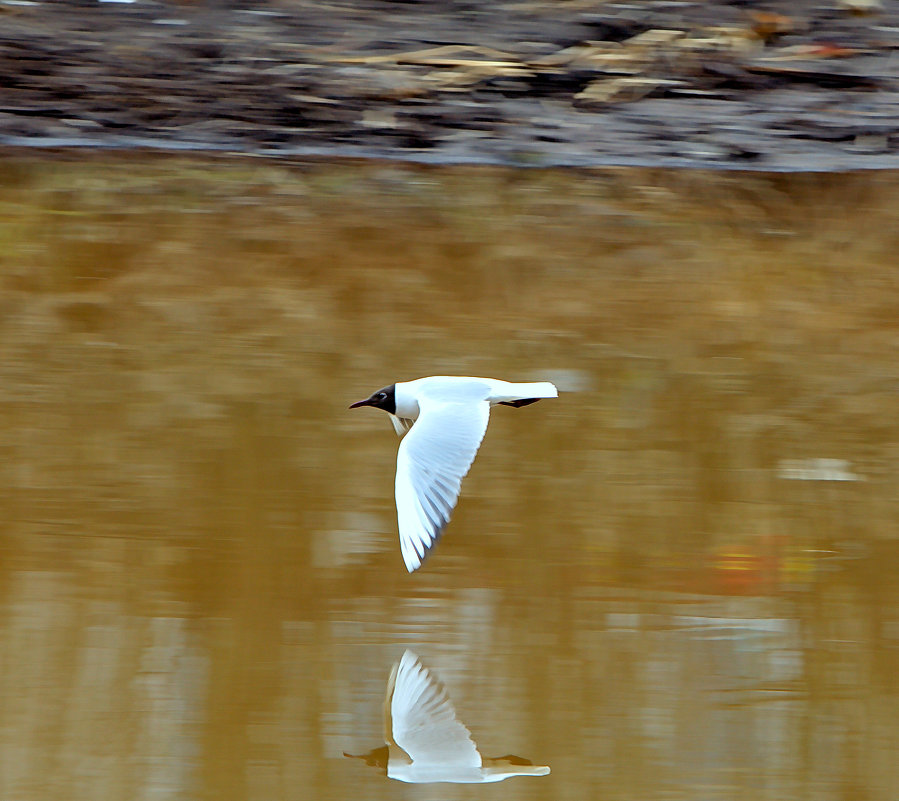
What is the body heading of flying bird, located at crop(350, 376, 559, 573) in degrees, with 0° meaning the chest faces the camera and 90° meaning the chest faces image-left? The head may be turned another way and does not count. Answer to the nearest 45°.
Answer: approximately 90°
